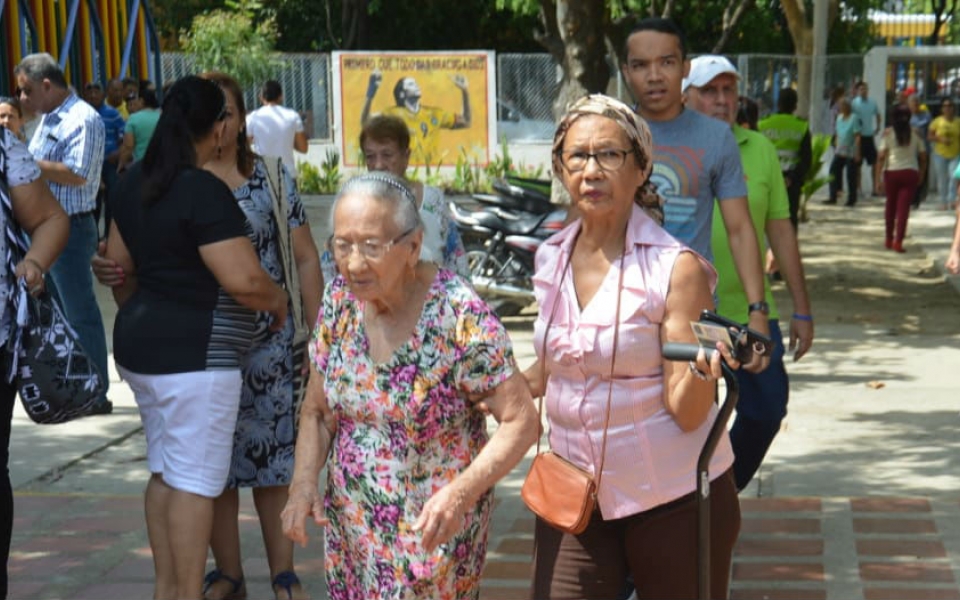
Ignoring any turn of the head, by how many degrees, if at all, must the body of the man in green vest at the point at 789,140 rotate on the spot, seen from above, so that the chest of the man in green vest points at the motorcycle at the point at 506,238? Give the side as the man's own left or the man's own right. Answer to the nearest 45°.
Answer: approximately 135° to the man's own left

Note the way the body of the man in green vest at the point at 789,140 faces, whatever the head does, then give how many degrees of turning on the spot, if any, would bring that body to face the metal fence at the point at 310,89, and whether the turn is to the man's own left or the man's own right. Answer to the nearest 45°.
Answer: approximately 45° to the man's own left

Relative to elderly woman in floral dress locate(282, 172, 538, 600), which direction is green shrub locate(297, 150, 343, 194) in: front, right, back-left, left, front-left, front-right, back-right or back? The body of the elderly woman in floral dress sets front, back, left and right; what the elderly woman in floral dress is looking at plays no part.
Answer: back-right

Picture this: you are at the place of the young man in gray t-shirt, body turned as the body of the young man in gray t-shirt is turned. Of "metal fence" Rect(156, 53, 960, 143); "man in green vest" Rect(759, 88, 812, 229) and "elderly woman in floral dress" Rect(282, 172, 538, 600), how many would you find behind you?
2

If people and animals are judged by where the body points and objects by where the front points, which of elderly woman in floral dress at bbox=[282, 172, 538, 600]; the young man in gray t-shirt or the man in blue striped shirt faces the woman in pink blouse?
the young man in gray t-shirt

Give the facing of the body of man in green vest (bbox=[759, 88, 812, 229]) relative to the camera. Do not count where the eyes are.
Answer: away from the camera
